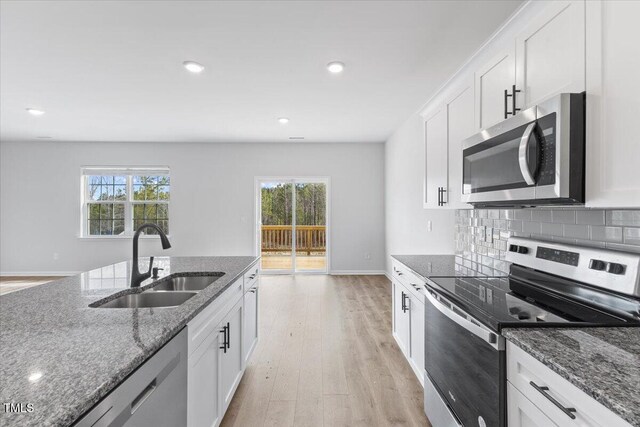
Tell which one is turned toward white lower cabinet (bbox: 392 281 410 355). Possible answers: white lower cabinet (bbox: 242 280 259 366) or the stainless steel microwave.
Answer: white lower cabinet (bbox: 242 280 259 366)

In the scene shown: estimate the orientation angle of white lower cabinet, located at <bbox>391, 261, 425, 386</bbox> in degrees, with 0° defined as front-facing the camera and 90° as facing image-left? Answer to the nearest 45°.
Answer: approximately 90°

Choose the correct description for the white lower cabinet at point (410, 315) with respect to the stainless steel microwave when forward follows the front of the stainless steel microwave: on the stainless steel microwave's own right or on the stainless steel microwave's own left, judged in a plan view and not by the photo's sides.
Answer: on the stainless steel microwave's own right

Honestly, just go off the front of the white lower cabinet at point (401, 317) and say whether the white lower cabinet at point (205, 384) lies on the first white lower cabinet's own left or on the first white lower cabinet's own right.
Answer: on the first white lower cabinet's own left

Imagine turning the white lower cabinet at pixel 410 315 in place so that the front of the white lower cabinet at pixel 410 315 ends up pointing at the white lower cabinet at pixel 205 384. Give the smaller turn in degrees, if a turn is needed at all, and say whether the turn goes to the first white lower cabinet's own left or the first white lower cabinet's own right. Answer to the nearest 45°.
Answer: approximately 45° to the first white lower cabinet's own left

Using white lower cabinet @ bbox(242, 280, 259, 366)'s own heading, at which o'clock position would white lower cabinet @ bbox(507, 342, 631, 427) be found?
white lower cabinet @ bbox(507, 342, 631, 427) is roughly at 2 o'clock from white lower cabinet @ bbox(242, 280, 259, 366).

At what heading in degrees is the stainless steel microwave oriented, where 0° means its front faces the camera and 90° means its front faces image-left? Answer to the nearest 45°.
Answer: approximately 45°

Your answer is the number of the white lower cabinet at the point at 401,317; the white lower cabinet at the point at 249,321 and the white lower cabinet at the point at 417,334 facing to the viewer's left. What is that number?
2

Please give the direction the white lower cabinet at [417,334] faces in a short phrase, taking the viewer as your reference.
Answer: facing to the left of the viewer

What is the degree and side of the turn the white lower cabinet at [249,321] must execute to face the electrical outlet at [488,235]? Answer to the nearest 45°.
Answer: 0° — it already faces it
